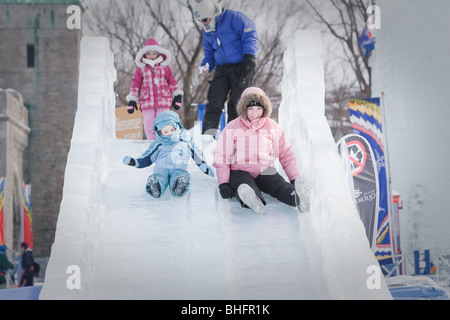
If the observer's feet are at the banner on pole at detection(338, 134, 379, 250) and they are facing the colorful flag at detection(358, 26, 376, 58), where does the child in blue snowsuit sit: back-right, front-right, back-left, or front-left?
back-left

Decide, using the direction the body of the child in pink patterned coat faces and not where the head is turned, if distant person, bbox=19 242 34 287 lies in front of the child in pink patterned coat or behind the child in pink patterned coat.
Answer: behind

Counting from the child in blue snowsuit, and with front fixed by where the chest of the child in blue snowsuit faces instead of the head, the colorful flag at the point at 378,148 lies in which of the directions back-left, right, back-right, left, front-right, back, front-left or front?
back-left

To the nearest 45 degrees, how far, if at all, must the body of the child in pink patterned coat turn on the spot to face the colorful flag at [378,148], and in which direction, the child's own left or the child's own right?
approximately 135° to the child's own left

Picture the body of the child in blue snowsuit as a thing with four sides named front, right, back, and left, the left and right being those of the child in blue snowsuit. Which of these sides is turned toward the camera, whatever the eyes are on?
front

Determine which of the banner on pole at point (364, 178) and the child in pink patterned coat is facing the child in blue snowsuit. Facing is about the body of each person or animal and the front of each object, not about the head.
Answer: the child in pink patterned coat

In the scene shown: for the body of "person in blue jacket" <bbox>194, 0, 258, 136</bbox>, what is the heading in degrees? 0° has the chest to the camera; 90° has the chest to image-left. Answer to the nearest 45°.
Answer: approximately 45°

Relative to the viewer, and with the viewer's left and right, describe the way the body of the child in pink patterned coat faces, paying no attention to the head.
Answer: facing the viewer

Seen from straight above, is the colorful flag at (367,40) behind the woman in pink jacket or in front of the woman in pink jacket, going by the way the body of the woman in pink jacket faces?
behind

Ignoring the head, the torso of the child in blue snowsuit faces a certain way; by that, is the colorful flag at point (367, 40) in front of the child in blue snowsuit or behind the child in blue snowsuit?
behind

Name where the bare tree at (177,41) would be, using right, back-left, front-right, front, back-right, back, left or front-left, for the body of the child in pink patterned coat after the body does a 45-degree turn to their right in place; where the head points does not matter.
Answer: back-right

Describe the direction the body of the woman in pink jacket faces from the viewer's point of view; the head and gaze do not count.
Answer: toward the camera
